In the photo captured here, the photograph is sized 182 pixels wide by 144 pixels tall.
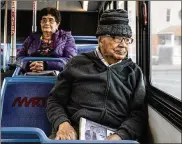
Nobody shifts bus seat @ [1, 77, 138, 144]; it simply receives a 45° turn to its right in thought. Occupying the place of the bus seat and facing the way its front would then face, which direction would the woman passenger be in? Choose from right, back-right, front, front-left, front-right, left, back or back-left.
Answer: back-right

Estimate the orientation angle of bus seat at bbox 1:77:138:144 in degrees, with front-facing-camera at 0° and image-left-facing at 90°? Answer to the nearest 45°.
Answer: approximately 0°

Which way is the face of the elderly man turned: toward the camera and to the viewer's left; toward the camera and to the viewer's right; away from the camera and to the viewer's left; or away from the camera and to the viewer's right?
toward the camera and to the viewer's right
